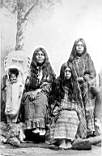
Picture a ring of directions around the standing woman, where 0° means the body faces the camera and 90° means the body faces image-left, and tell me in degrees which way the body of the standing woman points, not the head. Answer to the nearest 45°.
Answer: approximately 0°

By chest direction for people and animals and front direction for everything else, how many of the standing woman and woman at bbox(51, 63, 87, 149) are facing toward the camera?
2

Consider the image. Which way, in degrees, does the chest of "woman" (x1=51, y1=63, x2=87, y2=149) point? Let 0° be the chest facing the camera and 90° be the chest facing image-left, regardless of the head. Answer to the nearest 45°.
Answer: approximately 0°

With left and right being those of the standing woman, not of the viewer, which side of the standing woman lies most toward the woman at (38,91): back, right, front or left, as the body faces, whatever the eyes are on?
right
